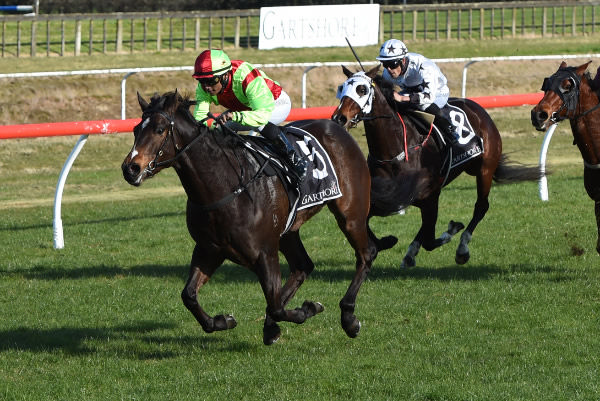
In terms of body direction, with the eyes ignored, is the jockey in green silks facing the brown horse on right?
no

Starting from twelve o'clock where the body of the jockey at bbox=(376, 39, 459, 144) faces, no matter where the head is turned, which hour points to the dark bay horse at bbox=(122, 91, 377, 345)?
The dark bay horse is roughly at 11 o'clock from the jockey.

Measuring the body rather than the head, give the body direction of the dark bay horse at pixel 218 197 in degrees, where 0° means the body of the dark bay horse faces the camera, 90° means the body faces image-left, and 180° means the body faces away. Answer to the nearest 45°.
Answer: approximately 45°

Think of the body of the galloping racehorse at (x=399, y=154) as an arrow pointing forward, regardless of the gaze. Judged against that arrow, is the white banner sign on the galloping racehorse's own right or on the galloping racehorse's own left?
on the galloping racehorse's own right

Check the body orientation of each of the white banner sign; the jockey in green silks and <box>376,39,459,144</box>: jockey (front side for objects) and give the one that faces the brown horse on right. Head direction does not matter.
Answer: the white banner sign

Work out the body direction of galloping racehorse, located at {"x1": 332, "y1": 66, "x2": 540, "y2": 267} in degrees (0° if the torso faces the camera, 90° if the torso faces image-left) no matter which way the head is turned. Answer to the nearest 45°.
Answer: approximately 45°

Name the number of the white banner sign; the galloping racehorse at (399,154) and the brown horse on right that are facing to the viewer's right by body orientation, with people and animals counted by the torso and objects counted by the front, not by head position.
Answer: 0

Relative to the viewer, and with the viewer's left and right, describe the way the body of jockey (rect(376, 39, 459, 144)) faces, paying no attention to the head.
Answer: facing the viewer and to the left of the viewer

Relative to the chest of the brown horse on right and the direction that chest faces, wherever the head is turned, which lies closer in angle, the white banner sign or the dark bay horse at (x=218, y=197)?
the dark bay horse

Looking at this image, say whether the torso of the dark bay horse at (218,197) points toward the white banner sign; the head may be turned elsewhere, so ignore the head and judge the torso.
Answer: no

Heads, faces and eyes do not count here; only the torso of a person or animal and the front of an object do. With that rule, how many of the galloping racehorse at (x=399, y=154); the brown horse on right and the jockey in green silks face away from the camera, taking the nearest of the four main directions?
0

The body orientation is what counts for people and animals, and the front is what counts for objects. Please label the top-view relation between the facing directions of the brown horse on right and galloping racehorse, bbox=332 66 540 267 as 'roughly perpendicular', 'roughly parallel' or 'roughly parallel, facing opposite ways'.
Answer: roughly parallel

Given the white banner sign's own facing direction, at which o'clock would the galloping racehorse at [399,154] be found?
The galloping racehorse is roughly at 12 o'clock from the white banner sign.

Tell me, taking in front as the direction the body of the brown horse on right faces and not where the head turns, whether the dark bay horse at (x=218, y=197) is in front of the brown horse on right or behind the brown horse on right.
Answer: in front

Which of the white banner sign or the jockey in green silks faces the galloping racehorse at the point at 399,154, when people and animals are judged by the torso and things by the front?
the white banner sign

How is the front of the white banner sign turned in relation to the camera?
facing the viewer
